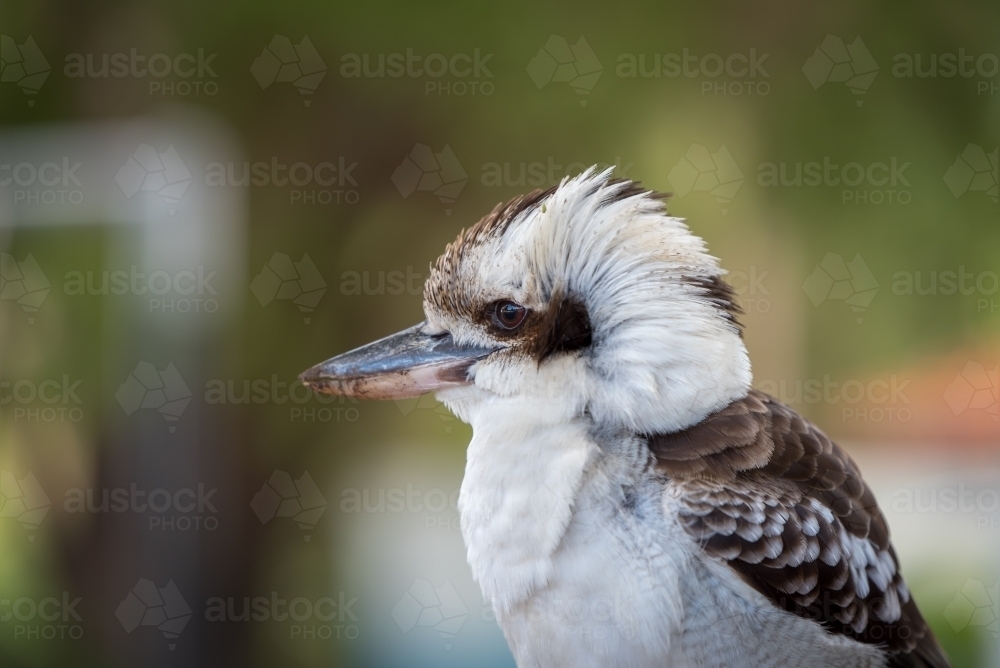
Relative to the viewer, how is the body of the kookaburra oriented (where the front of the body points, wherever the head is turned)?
to the viewer's left
